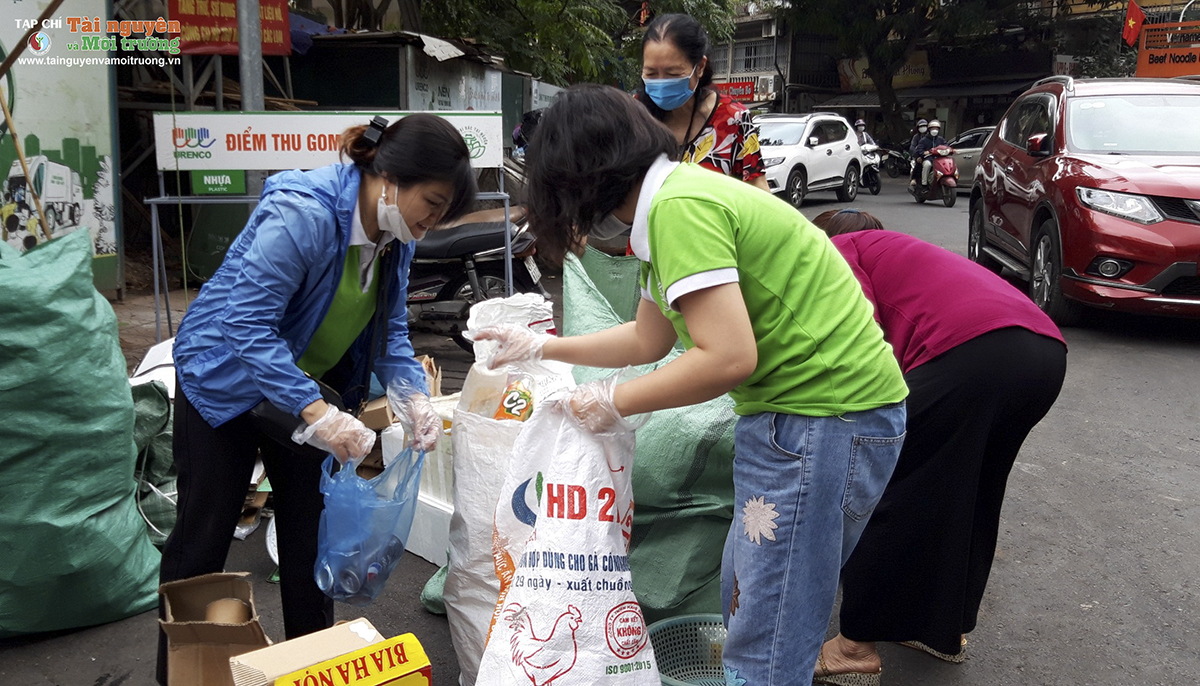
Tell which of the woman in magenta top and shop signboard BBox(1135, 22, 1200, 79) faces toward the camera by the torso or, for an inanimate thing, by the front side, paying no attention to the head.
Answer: the shop signboard

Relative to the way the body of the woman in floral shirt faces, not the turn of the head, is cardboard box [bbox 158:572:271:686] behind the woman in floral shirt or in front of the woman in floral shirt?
in front

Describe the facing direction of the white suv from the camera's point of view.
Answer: facing the viewer and to the left of the viewer

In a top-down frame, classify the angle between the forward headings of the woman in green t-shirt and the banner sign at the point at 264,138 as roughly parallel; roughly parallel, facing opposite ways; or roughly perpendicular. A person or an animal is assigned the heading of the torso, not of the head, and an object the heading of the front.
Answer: roughly perpendicular

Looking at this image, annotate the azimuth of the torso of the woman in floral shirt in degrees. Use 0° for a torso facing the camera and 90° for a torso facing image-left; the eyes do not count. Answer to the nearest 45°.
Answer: approximately 45°

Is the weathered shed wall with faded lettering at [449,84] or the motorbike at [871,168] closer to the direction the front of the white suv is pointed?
the weathered shed wall with faded lettering

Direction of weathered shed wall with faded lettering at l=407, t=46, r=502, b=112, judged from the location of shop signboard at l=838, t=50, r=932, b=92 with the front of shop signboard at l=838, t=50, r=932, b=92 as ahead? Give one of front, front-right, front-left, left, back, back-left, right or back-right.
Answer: front

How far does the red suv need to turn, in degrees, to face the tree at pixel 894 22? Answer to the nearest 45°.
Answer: approximately 135° to its left

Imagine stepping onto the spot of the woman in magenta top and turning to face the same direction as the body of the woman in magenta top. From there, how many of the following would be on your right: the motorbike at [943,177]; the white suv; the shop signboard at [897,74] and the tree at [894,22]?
4

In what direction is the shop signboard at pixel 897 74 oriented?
toward the camera

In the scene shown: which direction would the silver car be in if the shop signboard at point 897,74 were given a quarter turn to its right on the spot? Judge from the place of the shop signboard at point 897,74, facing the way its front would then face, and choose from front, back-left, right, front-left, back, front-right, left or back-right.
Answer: left

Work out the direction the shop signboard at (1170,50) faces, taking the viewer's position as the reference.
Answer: facing the viewer

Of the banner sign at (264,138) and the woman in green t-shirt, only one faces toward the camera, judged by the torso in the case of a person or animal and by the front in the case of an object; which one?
the banner sign

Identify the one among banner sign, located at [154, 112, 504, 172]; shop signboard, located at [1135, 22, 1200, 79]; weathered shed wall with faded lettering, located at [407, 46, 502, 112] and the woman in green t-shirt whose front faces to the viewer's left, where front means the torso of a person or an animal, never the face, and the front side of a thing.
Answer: the woman in green t-shirt

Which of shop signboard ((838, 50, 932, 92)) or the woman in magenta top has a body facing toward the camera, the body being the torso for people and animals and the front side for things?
the shop signboard

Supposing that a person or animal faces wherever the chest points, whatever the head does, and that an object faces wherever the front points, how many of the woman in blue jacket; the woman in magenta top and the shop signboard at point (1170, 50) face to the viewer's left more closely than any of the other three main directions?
1

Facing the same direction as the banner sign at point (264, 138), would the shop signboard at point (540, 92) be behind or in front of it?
behind

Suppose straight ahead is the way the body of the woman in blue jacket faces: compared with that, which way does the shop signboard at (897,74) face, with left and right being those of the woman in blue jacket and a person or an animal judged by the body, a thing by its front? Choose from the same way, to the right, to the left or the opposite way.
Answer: to the right

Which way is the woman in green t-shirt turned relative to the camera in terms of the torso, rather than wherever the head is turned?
to the viewer's left

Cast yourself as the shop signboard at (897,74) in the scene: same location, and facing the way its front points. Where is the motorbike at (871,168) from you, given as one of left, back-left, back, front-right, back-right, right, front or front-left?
front
